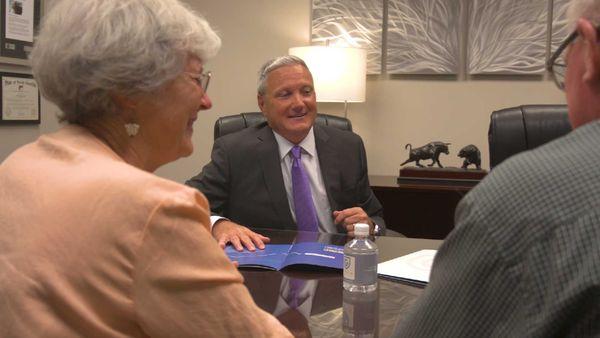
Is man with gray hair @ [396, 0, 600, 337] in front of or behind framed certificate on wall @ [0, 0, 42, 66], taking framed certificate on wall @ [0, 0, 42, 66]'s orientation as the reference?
in front

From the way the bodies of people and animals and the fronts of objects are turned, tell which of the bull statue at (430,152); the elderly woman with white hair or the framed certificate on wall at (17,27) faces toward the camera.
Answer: the framed certificate on wall

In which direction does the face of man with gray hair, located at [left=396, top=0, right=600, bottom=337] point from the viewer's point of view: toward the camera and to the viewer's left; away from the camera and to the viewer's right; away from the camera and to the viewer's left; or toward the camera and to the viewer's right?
away from the camera and to the viewer's left

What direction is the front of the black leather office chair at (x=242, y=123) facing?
toward the camera

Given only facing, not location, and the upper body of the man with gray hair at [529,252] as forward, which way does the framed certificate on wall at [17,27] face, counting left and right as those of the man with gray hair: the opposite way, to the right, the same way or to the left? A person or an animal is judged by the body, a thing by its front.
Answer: the opposite way

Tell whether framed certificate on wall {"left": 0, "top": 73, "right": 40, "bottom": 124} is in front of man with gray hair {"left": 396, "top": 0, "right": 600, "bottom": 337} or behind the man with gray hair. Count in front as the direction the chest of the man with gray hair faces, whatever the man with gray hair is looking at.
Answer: in front

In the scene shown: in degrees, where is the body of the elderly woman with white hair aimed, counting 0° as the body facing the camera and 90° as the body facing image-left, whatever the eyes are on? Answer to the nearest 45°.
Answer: approximately 225°

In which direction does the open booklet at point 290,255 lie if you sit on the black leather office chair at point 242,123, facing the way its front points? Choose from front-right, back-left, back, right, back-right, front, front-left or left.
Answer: front

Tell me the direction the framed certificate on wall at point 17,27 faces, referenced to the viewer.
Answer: facing the viewer

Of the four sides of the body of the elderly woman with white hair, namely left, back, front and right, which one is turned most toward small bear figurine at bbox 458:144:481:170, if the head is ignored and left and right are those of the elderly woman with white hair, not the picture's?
front
